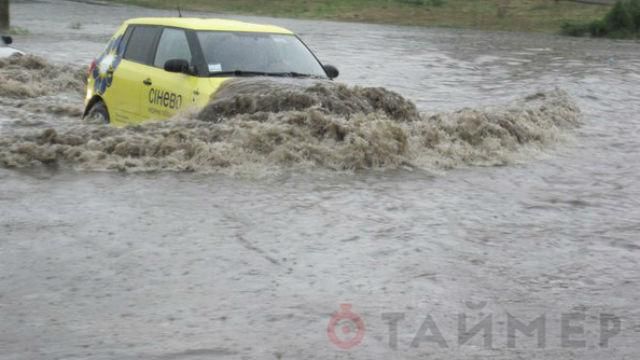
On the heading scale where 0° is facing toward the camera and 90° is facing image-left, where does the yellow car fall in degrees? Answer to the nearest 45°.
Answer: approximately 315°
